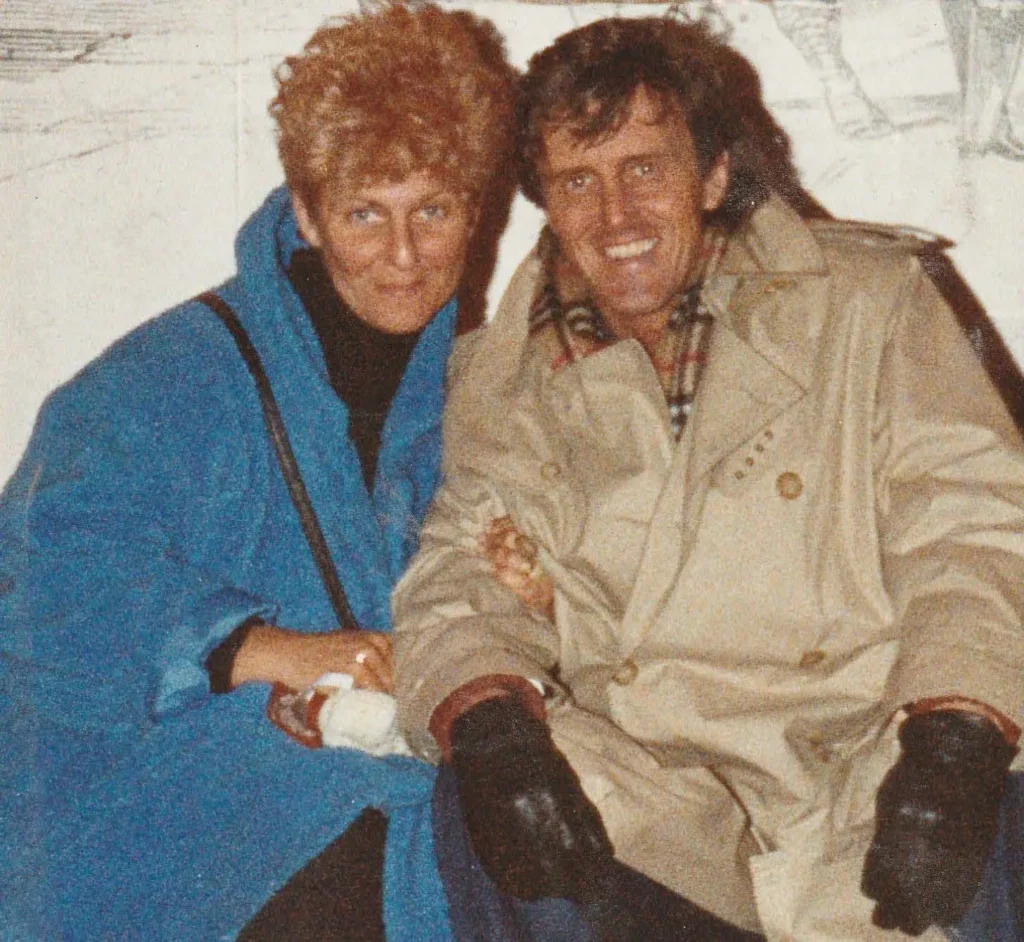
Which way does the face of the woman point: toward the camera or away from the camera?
toward the camera

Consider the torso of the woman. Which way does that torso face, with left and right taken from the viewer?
facing the viewer and to the right of the viewer

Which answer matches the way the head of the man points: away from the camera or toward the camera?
toward the camera

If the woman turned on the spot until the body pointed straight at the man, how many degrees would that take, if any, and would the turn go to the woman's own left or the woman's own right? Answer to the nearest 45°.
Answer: approximately 45° to the woman's own left
